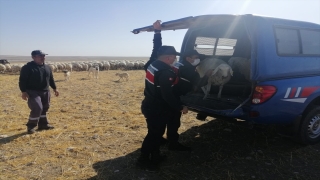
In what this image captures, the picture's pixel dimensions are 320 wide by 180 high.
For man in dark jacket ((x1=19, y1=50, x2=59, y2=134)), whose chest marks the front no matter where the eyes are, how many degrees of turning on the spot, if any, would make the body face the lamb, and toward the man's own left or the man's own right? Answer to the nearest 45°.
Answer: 0° — they already face it

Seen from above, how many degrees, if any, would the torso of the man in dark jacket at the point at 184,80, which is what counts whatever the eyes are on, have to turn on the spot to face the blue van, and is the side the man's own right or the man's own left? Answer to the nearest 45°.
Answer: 0° — they already face it

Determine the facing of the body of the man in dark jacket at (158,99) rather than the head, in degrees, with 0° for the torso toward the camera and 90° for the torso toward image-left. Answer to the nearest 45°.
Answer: approximately 225°

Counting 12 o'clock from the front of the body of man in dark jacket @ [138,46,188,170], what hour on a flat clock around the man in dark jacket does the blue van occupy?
The blue van is roughly at 1 o'clock from the man in dark jacket.

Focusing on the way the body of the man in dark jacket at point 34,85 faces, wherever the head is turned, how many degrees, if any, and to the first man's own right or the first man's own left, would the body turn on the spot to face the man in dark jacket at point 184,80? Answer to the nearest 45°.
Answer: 0° — they already face them

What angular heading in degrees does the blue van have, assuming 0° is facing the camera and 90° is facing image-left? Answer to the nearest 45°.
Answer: approximately 225°

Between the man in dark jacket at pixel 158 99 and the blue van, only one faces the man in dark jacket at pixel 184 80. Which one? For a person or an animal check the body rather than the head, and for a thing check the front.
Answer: the man in dark jacket at pixel 158 99

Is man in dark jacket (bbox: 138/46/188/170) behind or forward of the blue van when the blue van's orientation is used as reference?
behind

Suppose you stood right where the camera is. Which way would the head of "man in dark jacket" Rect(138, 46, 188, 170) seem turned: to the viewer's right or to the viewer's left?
to the viewer's right
